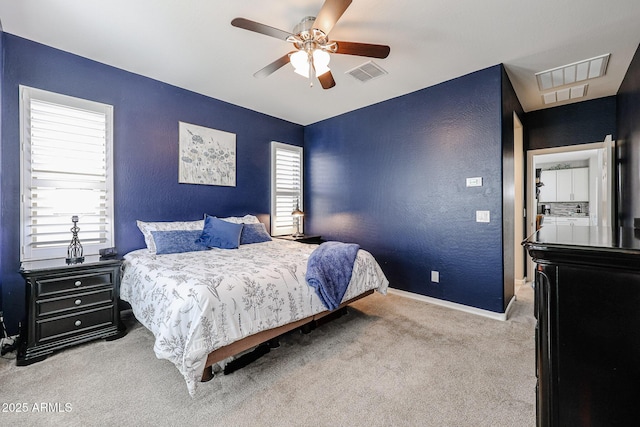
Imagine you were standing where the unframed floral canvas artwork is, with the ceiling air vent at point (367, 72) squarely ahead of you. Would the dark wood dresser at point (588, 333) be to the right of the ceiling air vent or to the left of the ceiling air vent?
right

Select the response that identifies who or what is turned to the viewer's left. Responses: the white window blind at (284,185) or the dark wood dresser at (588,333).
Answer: the dark wood dresser

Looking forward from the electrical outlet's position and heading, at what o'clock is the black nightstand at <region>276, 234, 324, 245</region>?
The black nightstand is roughly at 2 o'clock from the electrical outlet.

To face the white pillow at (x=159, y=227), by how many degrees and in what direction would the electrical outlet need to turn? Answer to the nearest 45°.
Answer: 0° — it already faces it

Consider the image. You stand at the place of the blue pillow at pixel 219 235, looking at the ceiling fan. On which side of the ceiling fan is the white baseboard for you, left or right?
left

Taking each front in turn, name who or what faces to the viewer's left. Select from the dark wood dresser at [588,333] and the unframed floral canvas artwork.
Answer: the dark wood dresser

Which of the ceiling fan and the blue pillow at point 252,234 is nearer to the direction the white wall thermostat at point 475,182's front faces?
the ceiling fan
